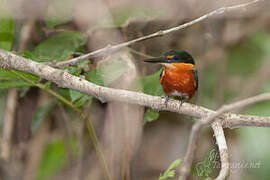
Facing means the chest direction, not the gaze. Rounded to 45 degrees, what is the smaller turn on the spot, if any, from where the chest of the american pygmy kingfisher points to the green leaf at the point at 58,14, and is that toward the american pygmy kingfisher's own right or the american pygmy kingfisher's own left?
approximately 135° to the american pygmy kingfisher's own right

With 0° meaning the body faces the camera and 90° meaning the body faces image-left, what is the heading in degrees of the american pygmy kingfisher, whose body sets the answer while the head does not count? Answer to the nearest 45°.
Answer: approximately 45°

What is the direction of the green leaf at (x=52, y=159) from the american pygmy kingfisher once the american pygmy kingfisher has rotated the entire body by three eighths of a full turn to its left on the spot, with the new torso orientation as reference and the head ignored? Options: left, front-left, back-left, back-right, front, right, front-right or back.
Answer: back-left
